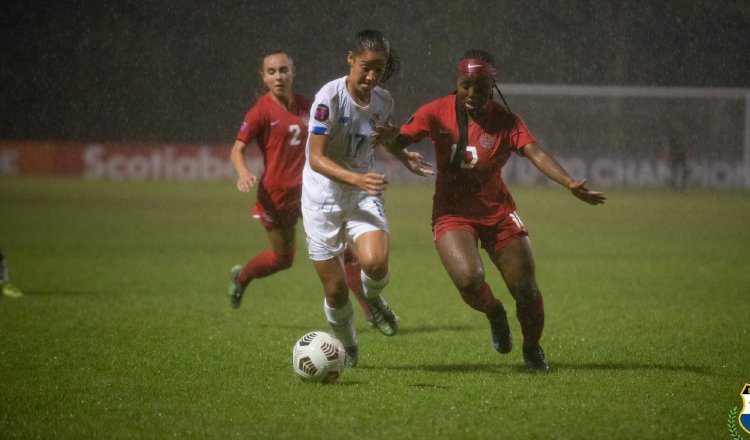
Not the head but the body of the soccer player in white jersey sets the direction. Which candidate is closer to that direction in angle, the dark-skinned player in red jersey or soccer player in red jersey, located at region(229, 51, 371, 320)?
the dark-skinned player in red jersey

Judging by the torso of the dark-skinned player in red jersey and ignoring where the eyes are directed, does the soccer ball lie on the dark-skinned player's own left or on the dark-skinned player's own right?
on the dark-skinned player's own right

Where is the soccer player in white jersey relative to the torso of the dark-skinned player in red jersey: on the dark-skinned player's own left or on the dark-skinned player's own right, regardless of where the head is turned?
on the dark-skinned player's own right

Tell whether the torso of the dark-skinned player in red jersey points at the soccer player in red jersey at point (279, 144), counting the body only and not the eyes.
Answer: no

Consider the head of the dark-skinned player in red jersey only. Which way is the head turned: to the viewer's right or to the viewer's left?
to the viewer's left

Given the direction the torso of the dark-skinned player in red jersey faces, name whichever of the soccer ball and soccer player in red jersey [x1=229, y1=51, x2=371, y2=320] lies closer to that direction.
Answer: the soccer ball

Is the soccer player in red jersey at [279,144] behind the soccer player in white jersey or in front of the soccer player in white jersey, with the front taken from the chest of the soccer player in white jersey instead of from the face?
behind

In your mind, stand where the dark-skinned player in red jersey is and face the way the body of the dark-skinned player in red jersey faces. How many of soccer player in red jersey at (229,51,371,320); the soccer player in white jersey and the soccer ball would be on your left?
0

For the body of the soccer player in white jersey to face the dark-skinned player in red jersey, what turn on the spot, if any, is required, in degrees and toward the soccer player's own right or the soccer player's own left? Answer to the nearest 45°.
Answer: approximately 45° to the soccer player's own left

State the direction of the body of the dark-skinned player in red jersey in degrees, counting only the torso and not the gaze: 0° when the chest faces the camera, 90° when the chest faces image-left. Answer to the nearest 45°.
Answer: approximately 0°
